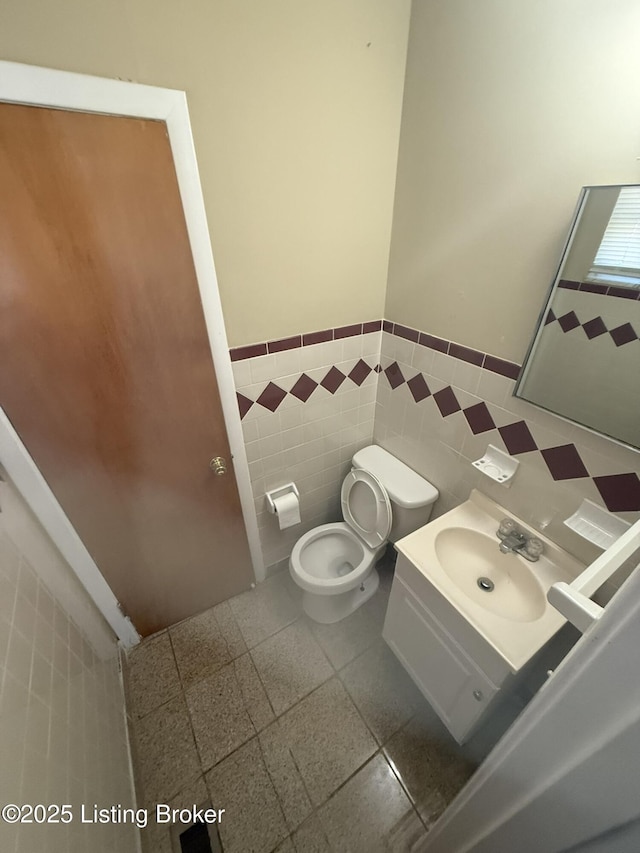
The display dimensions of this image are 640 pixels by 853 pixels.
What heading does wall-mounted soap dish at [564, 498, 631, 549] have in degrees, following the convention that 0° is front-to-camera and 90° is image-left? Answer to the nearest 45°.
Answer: approximately 45°

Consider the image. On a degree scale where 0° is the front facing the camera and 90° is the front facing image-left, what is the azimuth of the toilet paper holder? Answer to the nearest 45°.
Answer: approximately 315°

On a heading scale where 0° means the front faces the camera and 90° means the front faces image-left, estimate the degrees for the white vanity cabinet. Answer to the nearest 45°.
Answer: approximately 45°
